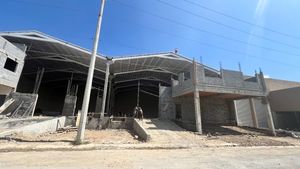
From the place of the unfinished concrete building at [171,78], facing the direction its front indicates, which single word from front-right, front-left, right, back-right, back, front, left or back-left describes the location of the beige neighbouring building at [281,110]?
left

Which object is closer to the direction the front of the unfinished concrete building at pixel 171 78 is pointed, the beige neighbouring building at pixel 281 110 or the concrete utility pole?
the concrete utility pole

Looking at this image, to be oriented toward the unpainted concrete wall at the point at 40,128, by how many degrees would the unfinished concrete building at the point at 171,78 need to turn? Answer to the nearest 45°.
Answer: approximately 45° to its right

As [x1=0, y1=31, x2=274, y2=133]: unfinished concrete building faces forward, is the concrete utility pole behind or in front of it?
in front

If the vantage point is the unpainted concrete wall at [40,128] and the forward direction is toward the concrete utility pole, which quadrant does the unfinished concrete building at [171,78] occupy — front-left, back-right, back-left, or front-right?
front-left

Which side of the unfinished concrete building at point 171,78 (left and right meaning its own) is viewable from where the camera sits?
front
